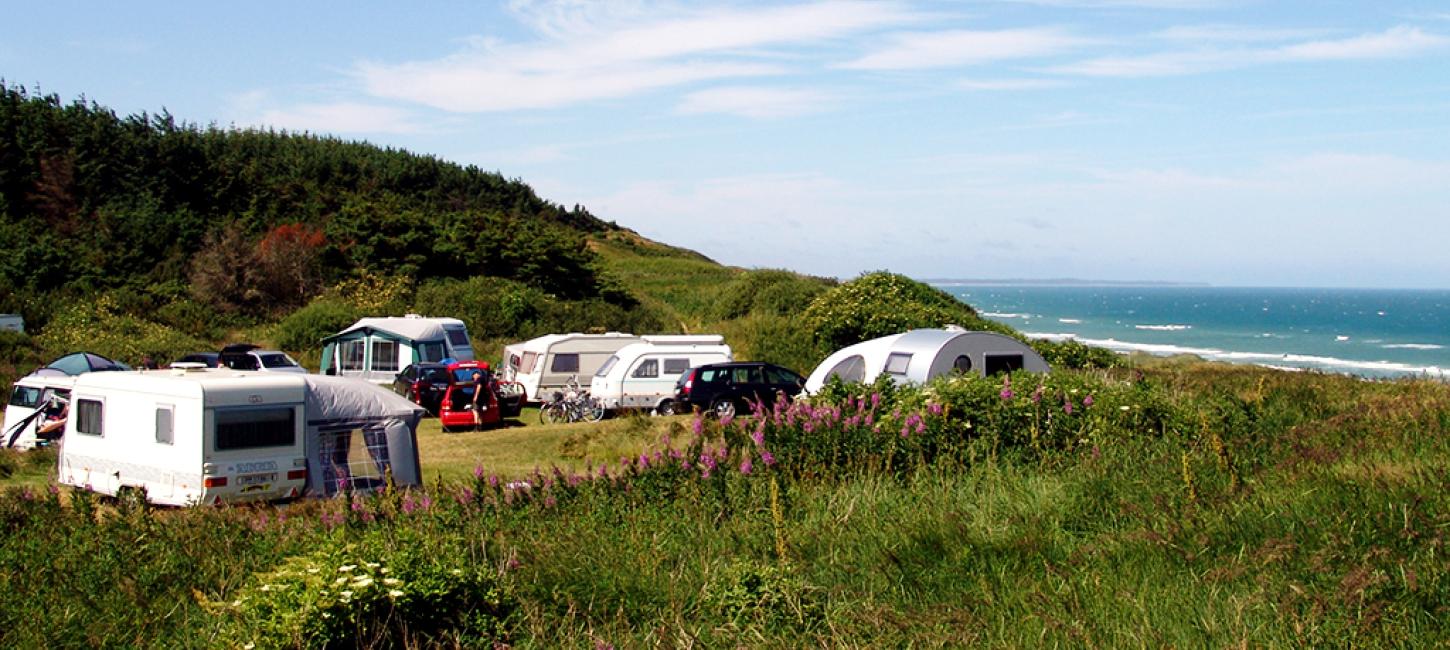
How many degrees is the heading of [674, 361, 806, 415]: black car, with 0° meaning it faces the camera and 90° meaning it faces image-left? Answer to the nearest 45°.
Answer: approximately 225°

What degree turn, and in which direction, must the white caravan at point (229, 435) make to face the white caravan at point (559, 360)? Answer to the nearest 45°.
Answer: approximately 90° to its right

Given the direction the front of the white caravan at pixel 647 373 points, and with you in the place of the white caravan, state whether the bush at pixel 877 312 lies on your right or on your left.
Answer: on your right

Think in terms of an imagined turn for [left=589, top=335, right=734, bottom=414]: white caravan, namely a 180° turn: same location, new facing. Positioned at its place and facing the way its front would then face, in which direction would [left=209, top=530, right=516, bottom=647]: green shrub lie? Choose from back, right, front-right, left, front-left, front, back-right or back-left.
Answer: right

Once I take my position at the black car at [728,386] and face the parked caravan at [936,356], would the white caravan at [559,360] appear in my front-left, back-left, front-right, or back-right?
back-left

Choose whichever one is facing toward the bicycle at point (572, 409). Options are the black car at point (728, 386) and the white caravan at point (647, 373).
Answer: the white caravan

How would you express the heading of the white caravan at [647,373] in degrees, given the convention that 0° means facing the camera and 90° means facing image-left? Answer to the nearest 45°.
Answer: approximately 90°

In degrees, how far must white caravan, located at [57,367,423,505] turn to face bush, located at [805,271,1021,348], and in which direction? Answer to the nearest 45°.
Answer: approximately 90° to its right

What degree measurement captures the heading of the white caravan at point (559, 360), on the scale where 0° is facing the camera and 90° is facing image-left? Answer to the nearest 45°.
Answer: approximately 45°

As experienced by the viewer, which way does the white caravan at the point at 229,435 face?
facing away from the viewer and to the left of the viewer

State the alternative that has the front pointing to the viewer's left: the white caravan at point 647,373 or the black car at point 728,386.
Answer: the white caravan

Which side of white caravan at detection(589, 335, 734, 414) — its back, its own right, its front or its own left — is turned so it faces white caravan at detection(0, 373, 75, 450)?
front

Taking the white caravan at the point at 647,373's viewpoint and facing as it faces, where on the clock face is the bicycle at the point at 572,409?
The bicycle is roughly at 12 o'clock from the white caravan.

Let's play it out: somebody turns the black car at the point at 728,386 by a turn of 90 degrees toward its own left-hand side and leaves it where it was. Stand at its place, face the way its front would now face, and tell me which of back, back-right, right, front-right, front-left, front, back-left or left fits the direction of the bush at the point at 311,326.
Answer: front

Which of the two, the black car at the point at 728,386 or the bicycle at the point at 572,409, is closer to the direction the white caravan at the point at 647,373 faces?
the bicycle

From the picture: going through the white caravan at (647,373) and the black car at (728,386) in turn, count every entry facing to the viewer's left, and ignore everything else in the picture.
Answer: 1
